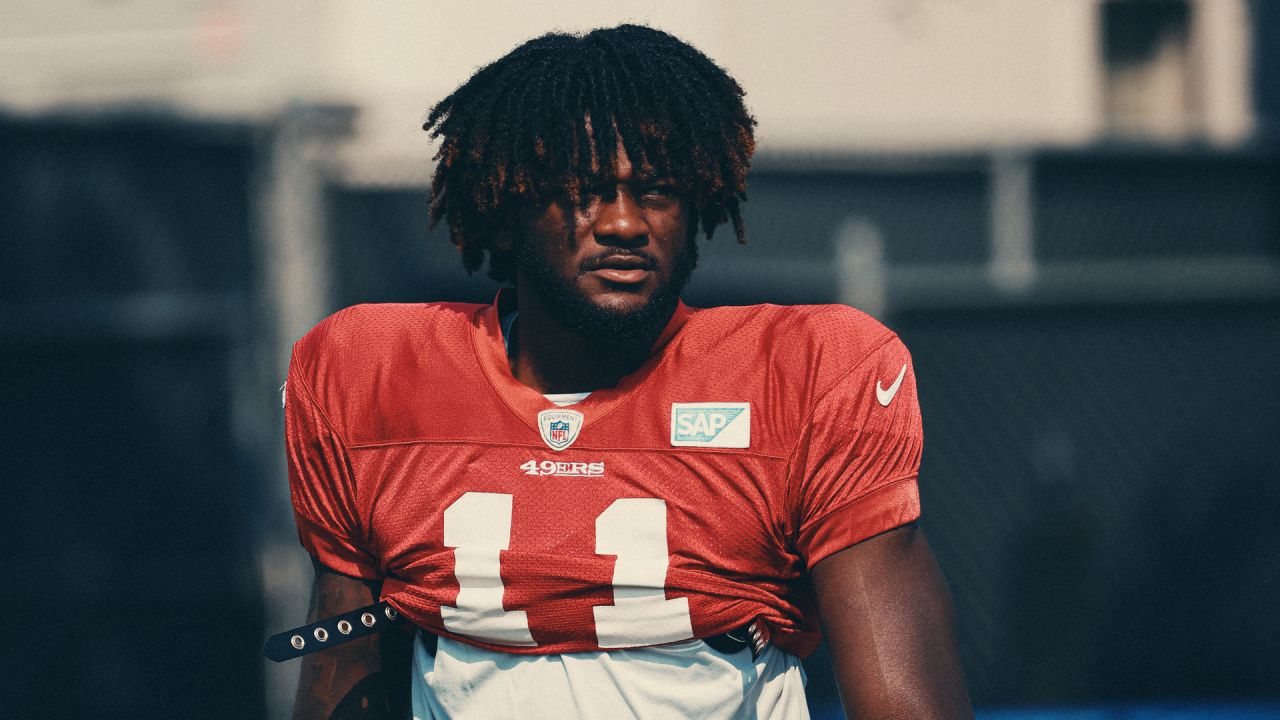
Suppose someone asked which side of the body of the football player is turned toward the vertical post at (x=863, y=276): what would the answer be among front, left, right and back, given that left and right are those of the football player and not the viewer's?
back

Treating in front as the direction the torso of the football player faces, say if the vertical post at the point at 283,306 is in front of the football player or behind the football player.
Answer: behind

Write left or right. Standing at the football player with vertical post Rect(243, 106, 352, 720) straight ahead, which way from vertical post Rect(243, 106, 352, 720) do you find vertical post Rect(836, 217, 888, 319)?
right

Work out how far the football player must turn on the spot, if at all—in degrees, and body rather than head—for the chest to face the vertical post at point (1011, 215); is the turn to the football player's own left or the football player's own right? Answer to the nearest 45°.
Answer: approximately 135° to the football player's own left

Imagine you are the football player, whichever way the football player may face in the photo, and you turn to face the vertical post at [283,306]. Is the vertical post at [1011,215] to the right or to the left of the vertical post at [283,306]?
right

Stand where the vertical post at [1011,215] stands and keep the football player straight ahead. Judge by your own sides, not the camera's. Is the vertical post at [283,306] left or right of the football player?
right

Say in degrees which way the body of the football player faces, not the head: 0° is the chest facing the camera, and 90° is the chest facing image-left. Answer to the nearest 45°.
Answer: approximately 0°
